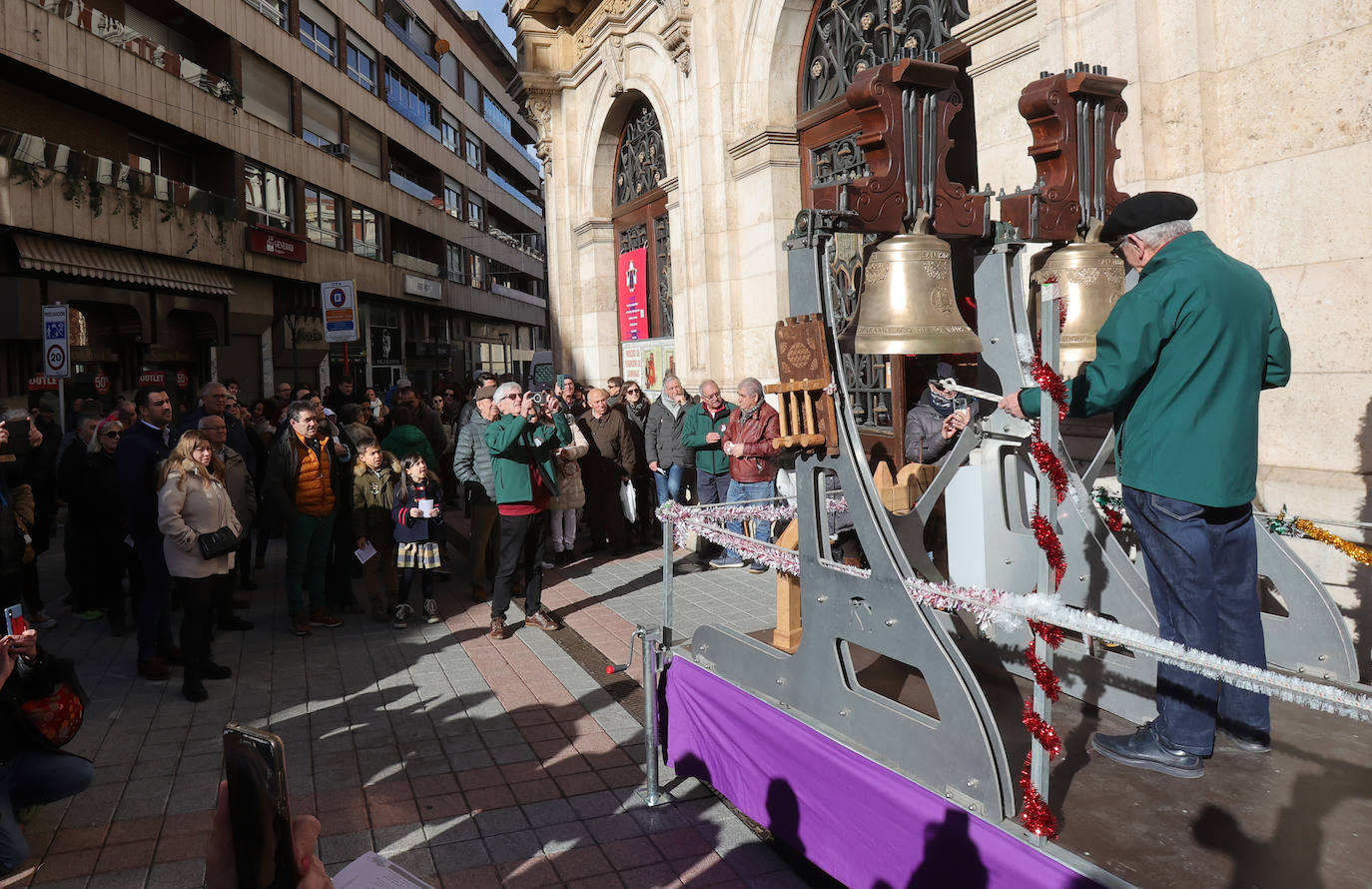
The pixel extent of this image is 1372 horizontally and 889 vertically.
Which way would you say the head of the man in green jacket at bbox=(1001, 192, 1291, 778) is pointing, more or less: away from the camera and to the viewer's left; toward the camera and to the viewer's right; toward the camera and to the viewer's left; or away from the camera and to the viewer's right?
away from the camera and to the viewer's left

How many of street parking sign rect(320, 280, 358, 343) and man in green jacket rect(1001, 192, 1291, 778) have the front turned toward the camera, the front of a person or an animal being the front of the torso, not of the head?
1

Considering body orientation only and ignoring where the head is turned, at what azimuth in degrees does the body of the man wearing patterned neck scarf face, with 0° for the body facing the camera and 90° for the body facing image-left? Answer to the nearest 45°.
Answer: approximately 315°

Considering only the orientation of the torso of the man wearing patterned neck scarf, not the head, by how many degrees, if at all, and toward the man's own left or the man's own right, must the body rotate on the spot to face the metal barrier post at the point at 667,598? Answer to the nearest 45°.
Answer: approximately 45° to the man's own right

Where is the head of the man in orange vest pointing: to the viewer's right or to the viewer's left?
to the viewer's right

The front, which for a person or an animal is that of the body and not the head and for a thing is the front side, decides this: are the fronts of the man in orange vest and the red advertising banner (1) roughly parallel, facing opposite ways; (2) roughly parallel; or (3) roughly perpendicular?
roughly perpendicular

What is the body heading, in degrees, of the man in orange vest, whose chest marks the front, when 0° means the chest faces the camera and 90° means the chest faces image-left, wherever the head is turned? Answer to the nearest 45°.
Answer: approximately 315°

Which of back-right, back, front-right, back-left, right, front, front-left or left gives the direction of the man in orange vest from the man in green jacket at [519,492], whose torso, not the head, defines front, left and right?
back-right

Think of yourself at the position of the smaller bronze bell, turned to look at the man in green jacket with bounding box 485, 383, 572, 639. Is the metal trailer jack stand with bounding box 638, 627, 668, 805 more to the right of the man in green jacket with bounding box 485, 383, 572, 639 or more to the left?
left

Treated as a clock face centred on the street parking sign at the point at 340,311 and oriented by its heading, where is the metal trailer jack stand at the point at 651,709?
The metal trailer jack stand is roughly at 12 o'clock from the street parking sign.
